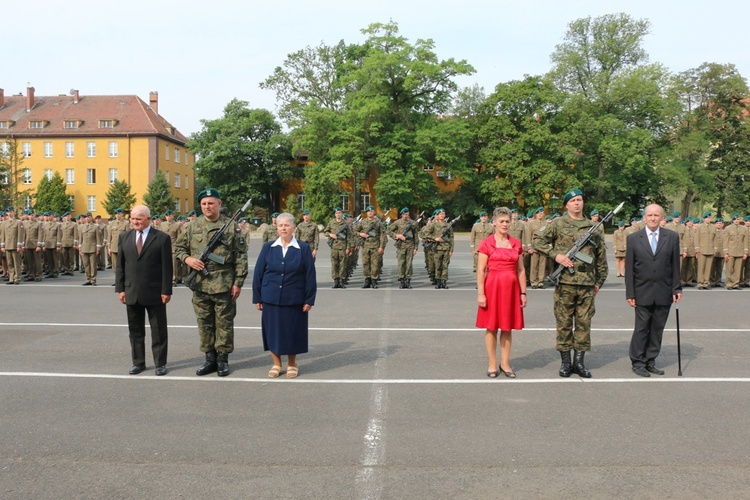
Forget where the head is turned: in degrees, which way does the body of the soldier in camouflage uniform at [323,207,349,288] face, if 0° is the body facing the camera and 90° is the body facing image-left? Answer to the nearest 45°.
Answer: approximately 0°

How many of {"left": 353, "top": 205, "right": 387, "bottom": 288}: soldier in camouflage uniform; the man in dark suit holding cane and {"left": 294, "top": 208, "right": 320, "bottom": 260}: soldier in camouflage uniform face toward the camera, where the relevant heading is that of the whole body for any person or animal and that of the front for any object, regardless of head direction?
3

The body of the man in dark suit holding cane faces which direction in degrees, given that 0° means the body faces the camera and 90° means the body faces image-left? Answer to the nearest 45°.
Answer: approximately 0°
